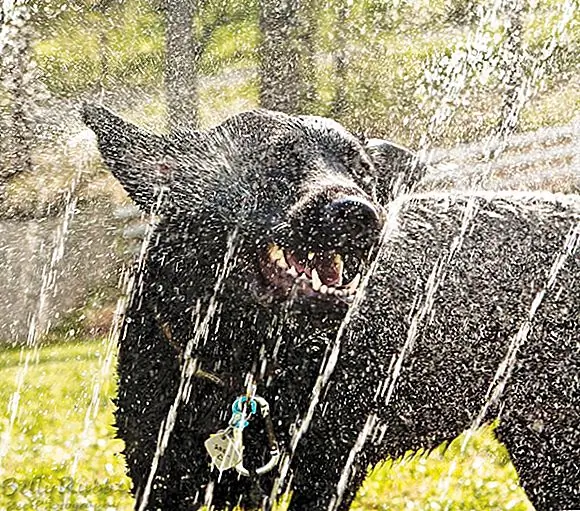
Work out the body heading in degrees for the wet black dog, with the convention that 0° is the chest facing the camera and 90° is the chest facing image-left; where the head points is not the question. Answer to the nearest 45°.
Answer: approximately 45°

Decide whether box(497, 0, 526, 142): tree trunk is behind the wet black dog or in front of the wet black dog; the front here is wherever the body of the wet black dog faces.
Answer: behind

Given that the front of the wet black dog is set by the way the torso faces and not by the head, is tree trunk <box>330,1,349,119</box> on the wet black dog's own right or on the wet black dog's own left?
on the wet black dog's own right

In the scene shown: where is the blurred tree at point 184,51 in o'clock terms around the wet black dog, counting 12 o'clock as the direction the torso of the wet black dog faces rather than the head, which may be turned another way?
The blurred tree is roughly at 4 o'clock from the wet black dog.

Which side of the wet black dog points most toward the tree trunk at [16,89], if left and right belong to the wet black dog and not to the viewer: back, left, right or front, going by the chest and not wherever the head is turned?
right

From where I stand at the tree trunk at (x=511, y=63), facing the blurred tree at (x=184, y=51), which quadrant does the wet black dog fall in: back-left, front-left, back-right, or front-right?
front-left

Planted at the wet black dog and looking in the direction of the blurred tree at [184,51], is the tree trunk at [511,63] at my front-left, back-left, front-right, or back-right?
front-right
